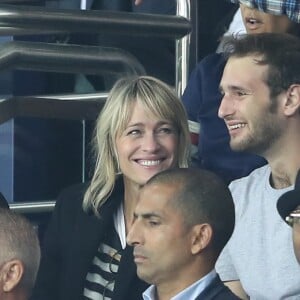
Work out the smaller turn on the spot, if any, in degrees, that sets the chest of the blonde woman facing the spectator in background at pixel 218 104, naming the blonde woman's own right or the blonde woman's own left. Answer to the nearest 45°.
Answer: approximately 90° to the blonde woman's own left

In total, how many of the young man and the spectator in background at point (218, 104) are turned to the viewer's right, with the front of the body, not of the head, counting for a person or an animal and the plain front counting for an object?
0

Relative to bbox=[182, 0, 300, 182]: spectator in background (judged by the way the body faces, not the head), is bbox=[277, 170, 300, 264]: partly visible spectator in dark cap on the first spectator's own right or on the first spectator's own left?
on the first spectator's own left

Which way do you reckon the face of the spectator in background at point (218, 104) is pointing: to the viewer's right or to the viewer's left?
to the viewer's left

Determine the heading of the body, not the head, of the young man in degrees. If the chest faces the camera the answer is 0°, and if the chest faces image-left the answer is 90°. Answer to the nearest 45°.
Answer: approximately 45°

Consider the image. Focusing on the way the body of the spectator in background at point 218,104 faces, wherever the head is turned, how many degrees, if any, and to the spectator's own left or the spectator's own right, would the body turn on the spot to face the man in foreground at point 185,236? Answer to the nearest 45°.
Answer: approximately 45° to the spectator's own left

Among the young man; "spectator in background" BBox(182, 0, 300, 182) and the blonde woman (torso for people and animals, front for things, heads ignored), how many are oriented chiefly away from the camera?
0

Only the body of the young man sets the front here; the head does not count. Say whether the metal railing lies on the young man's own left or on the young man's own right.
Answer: on the young man's own right

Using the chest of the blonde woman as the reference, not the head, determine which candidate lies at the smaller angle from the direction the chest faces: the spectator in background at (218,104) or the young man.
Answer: the young man

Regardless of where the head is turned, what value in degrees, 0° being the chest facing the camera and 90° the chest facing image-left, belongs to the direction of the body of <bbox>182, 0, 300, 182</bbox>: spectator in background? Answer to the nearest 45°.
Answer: approximately 45°
